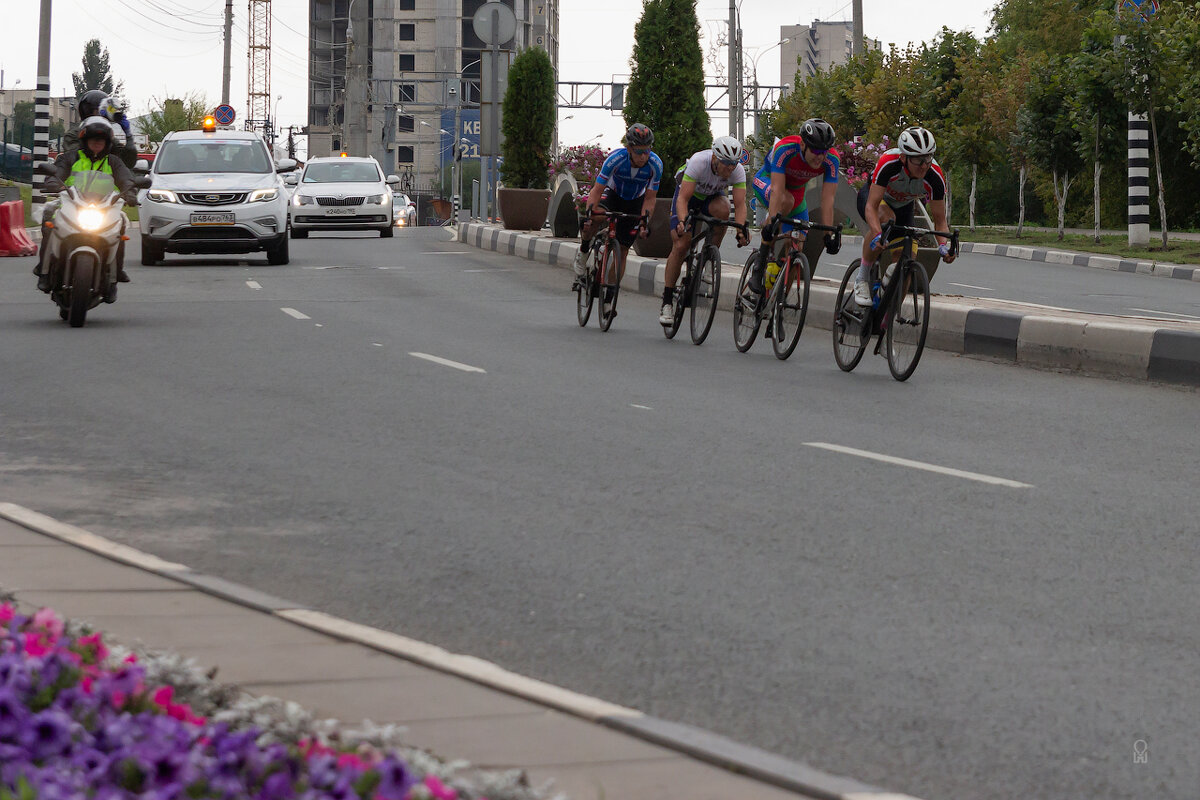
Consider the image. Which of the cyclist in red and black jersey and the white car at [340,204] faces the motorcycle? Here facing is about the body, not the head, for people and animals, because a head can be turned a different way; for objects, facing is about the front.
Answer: the white car

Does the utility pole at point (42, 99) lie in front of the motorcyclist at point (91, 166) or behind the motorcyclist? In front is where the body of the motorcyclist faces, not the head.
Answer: behind

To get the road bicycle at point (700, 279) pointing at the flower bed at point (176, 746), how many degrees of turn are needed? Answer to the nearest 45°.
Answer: approximately 45° to its right

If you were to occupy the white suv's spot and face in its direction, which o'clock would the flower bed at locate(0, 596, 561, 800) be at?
The flower bed is roughly at 12 o'clock from the white suv.

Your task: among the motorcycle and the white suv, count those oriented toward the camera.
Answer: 2

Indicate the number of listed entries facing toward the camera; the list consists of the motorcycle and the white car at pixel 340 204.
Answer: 2

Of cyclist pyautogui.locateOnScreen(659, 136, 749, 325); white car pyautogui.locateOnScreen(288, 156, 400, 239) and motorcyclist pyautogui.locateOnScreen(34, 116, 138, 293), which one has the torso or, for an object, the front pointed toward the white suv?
the white car

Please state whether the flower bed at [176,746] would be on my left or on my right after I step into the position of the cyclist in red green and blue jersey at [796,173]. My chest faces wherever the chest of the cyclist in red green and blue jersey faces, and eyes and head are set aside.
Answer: on my right
